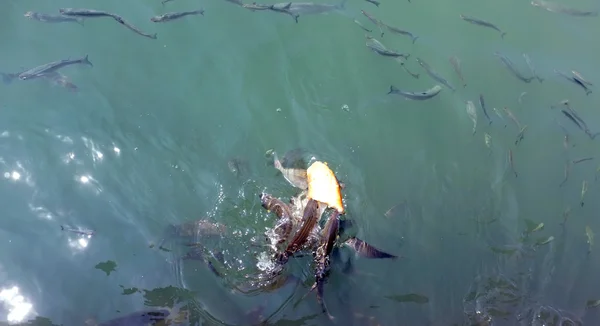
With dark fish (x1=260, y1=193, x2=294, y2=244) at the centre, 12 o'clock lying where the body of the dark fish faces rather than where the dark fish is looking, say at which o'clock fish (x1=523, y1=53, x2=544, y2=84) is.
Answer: The fish is roughly at 3 o'clock from the dark fish.

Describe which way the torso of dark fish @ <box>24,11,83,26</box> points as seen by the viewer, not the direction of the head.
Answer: to the viewer's left

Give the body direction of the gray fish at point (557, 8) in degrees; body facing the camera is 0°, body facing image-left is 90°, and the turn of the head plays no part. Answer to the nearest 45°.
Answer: approximately 90°

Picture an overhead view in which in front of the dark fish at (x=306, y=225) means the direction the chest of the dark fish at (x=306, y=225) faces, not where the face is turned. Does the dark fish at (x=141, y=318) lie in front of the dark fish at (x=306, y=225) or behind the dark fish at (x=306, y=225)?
behind

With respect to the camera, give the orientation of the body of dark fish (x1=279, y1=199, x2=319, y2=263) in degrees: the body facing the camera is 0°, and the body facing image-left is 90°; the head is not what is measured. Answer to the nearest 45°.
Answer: approximately 225°

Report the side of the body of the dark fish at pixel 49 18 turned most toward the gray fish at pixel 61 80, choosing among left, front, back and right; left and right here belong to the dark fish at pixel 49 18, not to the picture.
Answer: left

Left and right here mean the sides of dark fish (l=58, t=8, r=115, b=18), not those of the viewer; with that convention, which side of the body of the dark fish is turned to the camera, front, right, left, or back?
left

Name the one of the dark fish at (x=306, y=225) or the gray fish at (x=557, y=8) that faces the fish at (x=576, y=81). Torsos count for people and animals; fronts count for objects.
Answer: the dark fish at (x=306, y=225)

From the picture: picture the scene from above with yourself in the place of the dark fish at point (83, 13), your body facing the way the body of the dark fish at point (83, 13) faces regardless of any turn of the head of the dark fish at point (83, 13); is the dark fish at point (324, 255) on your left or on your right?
on your left

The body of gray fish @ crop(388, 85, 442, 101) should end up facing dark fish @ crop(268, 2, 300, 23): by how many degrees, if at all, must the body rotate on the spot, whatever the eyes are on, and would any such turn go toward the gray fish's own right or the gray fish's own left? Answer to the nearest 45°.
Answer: approximately 180°
